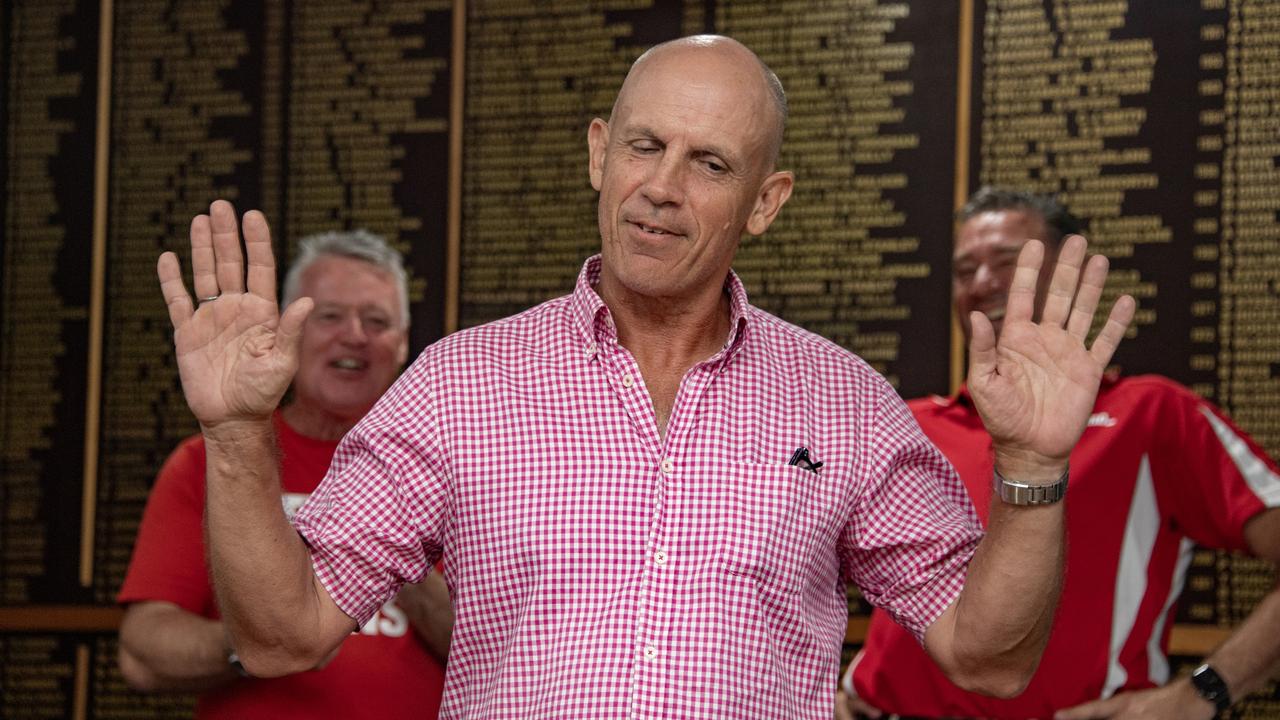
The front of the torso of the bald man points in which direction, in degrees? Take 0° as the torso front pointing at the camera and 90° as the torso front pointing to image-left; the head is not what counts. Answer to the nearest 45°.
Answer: approximately 0°

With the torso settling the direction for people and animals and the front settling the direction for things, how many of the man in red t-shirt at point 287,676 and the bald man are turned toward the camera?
2

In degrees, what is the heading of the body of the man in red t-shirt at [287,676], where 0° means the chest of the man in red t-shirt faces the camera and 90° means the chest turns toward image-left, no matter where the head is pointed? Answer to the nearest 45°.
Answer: approximately 0°

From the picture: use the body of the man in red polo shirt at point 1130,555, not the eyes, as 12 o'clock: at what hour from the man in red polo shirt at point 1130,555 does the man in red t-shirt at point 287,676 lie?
the man in red t-shirt at point 287,676 is roughly at 1 o'clock from the man in red polo shirt at point 1130,555.

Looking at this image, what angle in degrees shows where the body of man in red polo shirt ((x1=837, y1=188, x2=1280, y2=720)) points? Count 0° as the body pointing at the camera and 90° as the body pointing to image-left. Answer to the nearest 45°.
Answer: approximately 45°

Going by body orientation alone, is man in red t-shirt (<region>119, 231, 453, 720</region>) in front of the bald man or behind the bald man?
behind
